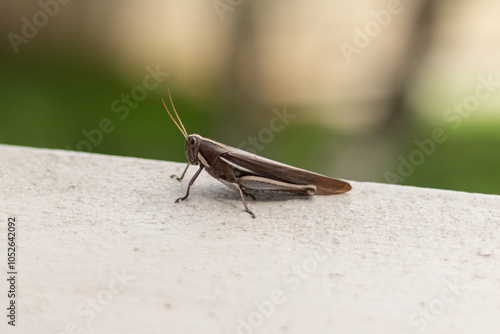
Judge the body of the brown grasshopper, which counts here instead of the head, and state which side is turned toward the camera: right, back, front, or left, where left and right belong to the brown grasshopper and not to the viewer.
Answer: left
